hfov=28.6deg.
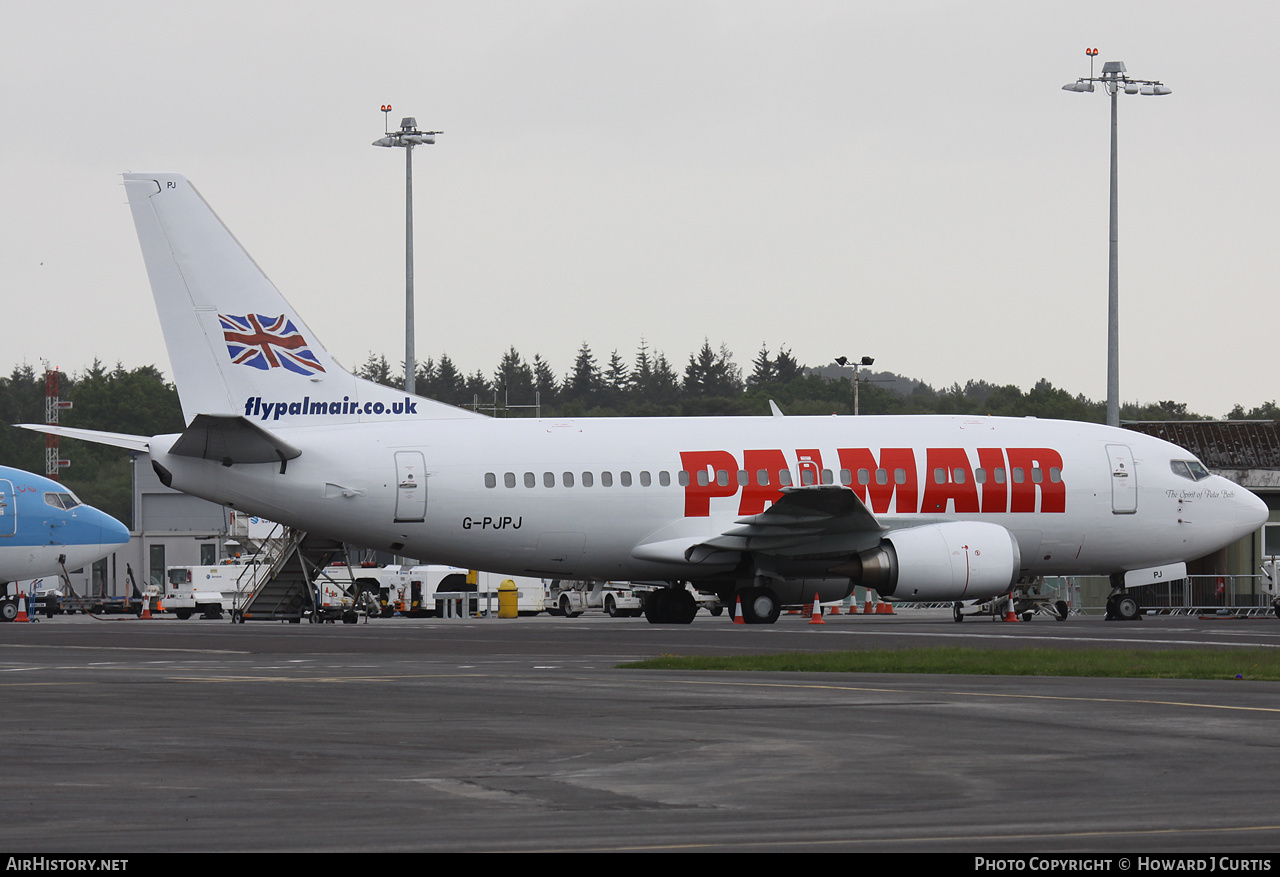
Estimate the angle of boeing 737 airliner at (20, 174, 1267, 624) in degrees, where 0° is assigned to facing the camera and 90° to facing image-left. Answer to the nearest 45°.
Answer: approximately 270°

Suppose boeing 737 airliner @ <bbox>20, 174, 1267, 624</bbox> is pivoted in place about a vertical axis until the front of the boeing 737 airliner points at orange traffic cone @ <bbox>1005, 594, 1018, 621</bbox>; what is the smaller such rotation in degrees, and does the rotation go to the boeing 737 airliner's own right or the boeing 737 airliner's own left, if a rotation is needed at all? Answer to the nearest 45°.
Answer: approximately 45° to the boeing 737 airliner's own left

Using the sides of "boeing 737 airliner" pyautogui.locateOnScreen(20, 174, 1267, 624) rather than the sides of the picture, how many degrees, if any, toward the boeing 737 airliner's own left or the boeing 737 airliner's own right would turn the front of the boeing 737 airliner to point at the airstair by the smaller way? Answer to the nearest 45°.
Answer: approximately 135° to the boeing 737 airliner's own left

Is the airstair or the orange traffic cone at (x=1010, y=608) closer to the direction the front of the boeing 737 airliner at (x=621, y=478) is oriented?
the orange traffic cone

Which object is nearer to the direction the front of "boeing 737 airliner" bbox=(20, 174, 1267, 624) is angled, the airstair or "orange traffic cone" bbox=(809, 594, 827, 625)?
the orange traffic cone
